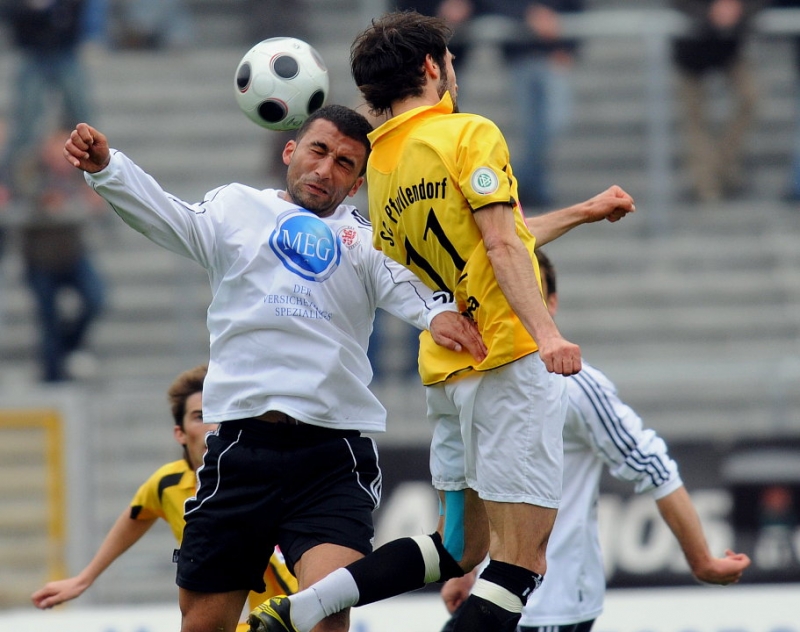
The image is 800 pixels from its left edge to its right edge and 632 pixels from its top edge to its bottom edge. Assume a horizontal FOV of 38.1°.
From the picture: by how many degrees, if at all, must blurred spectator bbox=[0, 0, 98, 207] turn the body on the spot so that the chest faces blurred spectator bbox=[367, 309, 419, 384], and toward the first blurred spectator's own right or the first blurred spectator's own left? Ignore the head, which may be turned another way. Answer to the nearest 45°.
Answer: approximately 45° to the first blurred spectator's own left

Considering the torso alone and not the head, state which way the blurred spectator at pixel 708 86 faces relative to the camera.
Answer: toward the camera

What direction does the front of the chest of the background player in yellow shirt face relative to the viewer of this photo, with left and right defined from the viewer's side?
facing the viewer and to the right of the viewer

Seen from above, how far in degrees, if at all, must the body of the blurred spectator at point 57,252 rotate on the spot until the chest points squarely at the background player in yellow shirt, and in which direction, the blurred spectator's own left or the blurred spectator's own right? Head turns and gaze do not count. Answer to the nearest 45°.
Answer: approximately 45° to the blurred spectator's own right

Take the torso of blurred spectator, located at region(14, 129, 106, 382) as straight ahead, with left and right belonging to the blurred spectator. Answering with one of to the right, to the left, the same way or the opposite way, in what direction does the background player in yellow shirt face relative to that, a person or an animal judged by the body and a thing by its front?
the same way

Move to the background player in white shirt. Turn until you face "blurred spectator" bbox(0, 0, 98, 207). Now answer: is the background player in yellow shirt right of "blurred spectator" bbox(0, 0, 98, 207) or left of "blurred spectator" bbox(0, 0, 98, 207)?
left

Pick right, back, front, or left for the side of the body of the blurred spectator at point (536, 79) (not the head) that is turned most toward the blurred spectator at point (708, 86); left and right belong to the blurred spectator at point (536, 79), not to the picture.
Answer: left

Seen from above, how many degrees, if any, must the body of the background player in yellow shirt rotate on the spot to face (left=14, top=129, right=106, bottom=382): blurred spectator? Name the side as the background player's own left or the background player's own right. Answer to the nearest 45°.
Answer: approximately 135° to the background player's own left

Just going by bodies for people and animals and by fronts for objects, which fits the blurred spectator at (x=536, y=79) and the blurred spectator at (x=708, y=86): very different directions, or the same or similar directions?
same or similar directions

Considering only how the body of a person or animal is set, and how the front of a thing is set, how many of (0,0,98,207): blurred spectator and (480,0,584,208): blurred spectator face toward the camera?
2

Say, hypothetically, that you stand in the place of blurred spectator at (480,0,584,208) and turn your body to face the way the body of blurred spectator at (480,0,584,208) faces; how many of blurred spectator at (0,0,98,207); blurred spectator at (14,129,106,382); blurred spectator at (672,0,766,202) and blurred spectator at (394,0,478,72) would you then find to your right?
3

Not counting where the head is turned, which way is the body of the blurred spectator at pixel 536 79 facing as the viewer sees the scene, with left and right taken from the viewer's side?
facing the viewer

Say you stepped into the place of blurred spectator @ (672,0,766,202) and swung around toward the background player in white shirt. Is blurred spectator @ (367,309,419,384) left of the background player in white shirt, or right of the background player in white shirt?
right

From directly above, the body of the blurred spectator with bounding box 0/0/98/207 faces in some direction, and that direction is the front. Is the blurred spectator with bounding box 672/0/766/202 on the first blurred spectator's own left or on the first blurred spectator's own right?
on the first blurred spectator's own left
